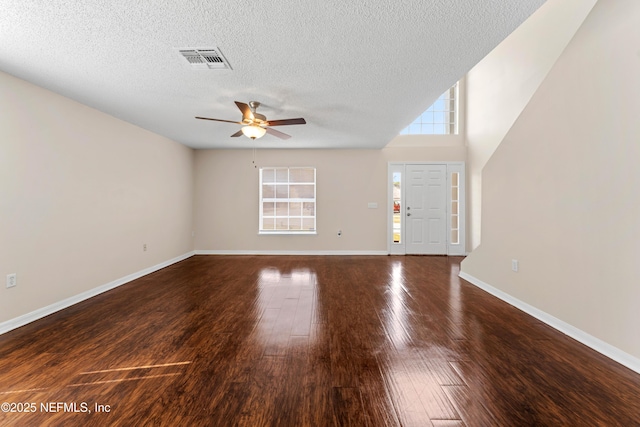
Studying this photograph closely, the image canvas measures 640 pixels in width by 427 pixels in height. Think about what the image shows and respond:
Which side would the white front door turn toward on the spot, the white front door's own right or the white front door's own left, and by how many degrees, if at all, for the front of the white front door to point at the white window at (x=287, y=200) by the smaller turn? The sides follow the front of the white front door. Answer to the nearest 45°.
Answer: approximately 90° to the white front door's own right

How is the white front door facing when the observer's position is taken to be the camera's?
facing the viewer

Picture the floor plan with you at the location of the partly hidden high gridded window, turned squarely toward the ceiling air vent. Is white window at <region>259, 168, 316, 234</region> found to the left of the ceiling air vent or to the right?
right

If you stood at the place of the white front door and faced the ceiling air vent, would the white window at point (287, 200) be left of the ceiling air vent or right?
right

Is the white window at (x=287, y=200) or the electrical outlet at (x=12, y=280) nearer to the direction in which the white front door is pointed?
the electrical outlet

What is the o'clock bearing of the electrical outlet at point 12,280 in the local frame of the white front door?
The electrical outlet is roughly at 1 o'clock from the white front door.

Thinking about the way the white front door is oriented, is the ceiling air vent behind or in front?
in front
